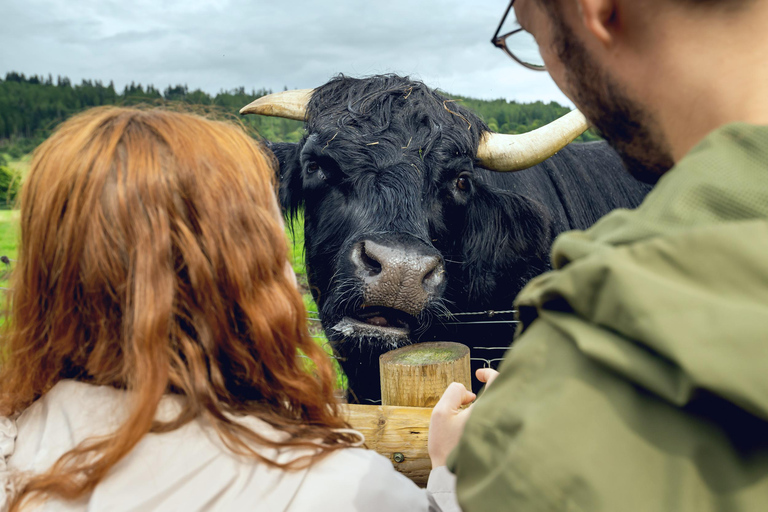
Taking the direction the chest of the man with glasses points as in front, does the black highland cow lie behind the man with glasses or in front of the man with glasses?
in front

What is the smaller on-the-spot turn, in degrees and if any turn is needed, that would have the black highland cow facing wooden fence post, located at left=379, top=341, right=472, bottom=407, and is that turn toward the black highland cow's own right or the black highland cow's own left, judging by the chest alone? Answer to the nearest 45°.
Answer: approximately 45° to the black highland cow's own left

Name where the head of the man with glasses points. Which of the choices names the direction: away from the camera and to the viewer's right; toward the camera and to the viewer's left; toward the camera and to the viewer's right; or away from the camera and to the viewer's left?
away from the camera and to the viewer's left

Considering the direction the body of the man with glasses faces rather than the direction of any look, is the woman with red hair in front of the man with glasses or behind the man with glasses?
in front

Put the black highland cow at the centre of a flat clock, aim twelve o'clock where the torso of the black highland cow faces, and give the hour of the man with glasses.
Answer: The man with glasses is roughly at 10 o'clock from the black highland cow.

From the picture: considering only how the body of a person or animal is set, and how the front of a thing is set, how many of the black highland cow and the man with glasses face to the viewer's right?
0

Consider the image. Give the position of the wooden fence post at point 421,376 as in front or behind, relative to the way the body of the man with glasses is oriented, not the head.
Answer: in front

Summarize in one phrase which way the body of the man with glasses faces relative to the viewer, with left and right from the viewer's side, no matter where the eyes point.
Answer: facing away from the viewer and to the left of the viewer

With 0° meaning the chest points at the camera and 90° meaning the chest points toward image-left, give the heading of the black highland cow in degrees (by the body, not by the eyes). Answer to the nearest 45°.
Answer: approximately 45°
